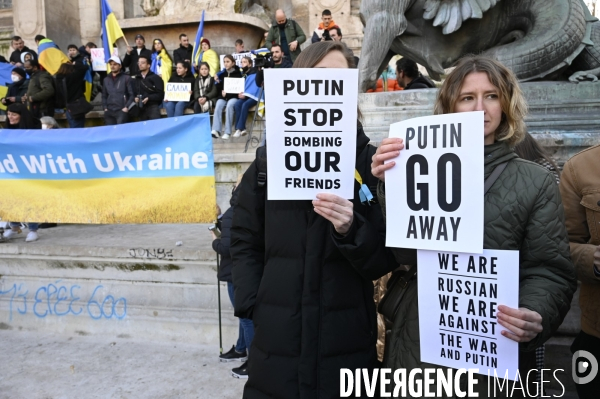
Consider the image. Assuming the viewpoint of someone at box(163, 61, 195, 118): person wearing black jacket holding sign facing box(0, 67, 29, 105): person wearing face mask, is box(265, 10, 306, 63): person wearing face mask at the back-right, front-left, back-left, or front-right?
back-right

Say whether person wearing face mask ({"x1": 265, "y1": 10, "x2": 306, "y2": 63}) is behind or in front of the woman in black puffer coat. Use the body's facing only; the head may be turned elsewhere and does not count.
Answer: behind

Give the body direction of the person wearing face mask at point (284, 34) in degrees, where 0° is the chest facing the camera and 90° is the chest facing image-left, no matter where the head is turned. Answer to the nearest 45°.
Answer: approximately 0°

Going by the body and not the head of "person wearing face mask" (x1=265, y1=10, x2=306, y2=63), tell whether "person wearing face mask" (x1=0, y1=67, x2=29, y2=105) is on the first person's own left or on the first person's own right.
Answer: on the first person's own right

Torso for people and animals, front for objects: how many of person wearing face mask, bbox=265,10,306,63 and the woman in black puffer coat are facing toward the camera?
2

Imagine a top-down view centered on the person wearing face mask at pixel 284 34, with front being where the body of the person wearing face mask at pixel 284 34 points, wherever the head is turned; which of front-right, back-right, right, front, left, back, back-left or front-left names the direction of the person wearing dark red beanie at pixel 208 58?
right

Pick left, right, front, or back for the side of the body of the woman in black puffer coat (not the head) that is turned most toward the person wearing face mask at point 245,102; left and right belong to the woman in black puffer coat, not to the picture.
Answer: back
